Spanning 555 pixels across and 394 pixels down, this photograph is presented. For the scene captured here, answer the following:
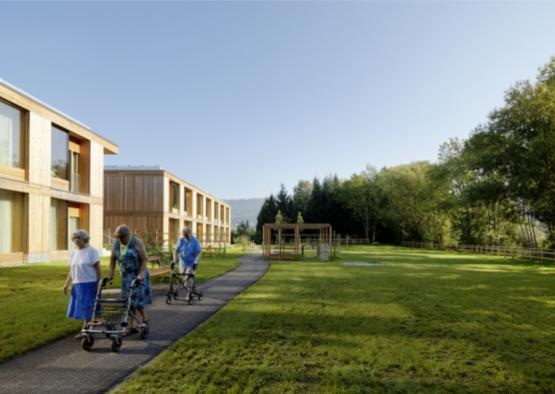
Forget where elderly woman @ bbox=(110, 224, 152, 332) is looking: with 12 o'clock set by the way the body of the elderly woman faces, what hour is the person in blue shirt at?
The person in blue shirt is roughly at 5 o'clock from the elderly woman.

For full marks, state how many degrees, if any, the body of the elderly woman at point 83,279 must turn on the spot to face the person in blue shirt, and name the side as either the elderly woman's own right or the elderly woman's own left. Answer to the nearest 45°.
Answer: approximately 180°

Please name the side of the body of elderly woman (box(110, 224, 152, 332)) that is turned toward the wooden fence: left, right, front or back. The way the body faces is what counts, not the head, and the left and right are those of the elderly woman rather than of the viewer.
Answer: back

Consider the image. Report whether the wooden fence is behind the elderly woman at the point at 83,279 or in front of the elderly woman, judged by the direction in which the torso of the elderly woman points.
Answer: behind

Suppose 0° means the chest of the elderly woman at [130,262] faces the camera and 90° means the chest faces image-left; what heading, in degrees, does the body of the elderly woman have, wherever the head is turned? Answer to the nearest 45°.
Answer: approximately 45°

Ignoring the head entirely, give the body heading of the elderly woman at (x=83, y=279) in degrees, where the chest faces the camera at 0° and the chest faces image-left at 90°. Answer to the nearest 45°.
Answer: approximately 45°

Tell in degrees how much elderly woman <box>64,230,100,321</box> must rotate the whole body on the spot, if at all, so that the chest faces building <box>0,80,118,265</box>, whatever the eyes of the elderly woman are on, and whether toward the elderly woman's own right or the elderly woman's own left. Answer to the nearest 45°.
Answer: approximately 135° to the elderly woman's own right
